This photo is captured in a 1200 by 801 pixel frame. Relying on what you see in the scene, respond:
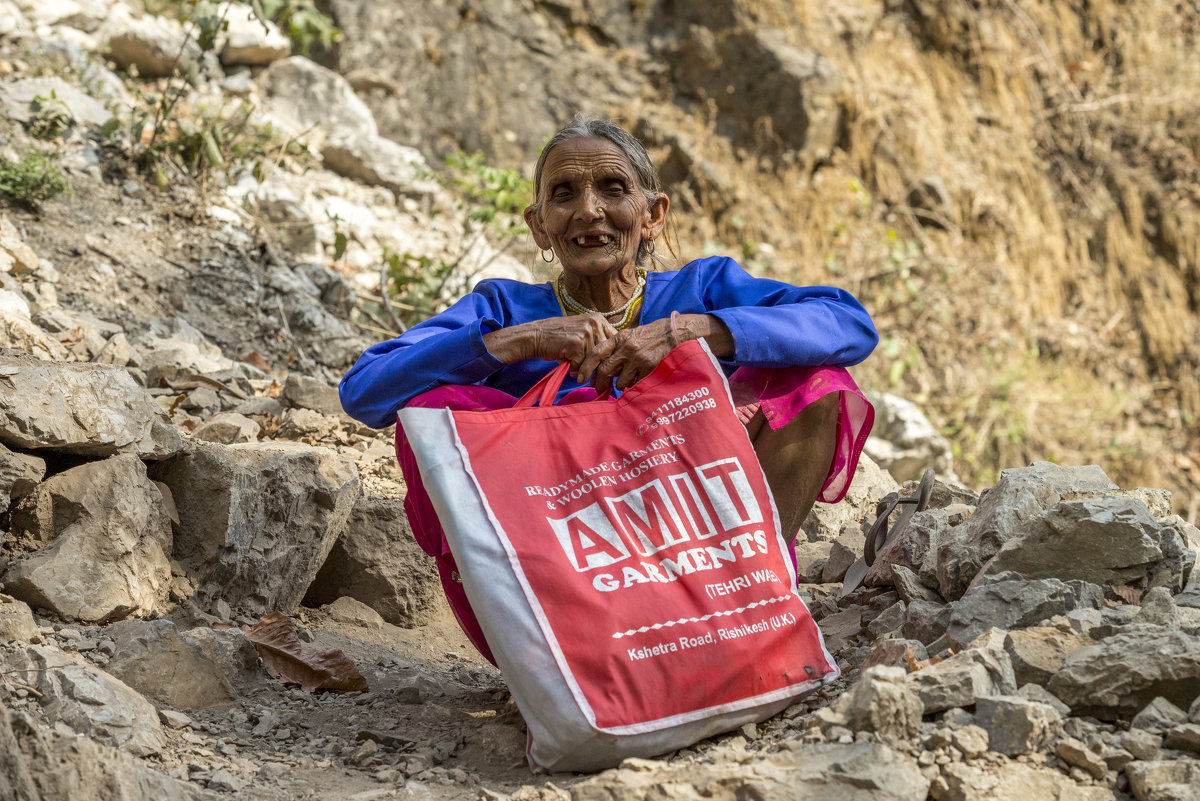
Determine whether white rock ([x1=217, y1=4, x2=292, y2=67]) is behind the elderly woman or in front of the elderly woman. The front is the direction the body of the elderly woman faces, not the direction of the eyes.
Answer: behind

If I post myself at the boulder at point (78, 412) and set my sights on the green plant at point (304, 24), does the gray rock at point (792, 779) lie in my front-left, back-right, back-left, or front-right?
back-right

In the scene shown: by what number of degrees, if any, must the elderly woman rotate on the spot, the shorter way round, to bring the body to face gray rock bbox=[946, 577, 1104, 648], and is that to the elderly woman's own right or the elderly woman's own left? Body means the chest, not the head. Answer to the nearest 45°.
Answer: approximately 45° to the elderly woman's own left

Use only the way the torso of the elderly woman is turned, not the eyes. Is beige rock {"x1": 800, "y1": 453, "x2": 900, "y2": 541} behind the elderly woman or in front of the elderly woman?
behind

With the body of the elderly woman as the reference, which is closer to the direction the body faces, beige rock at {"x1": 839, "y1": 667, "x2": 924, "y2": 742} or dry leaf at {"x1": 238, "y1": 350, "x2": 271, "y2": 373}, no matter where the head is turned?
the beige rock

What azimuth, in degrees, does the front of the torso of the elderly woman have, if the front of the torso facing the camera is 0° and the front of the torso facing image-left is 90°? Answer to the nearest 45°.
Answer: approximately 0°

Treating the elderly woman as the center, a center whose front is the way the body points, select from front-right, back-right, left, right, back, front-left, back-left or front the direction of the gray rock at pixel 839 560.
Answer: back-left

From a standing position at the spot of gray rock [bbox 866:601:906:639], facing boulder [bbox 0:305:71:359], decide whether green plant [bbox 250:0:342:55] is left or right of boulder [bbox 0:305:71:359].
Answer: right

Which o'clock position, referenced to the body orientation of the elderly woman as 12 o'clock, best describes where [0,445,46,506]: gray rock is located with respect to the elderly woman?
The gray rock is roughly at 3 o'clock from the elderly woman.

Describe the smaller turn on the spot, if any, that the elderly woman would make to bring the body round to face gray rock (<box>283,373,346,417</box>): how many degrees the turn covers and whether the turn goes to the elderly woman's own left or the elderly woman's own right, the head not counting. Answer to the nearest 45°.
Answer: approximately 135° to the elderly woman's own right

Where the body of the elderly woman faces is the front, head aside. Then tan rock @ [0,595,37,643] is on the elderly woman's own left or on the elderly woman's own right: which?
on the elderly woman's own right
